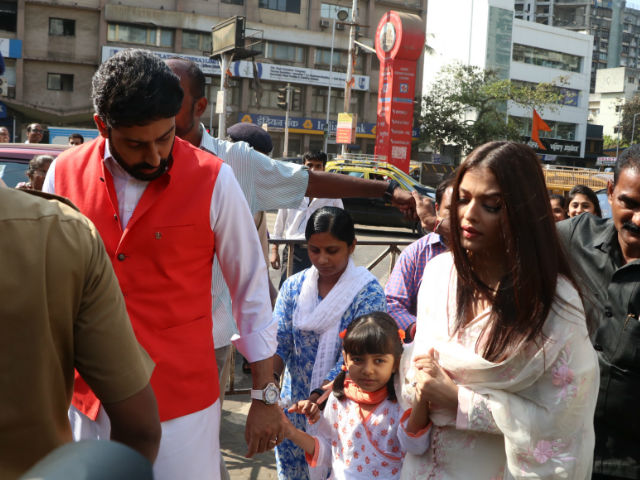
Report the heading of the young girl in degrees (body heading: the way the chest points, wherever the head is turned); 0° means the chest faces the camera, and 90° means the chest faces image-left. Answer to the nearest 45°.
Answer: approximately 0°

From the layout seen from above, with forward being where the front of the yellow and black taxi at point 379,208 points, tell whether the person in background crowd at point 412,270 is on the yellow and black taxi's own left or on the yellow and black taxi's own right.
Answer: on the yellow and black taxi's own right

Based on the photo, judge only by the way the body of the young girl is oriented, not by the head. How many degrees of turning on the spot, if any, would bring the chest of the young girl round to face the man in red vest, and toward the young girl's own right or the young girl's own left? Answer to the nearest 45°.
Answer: approximately 45° to the young girl's own right

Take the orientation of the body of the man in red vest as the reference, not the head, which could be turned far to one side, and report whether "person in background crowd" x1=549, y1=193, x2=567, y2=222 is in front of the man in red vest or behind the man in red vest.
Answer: behind

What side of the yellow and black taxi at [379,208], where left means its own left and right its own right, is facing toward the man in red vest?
right

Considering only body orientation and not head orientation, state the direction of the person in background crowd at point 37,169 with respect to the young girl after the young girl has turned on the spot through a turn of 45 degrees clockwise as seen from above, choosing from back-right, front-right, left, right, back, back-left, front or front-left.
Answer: right

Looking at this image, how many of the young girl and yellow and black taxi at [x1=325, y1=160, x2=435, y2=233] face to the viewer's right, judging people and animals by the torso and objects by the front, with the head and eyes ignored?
1
